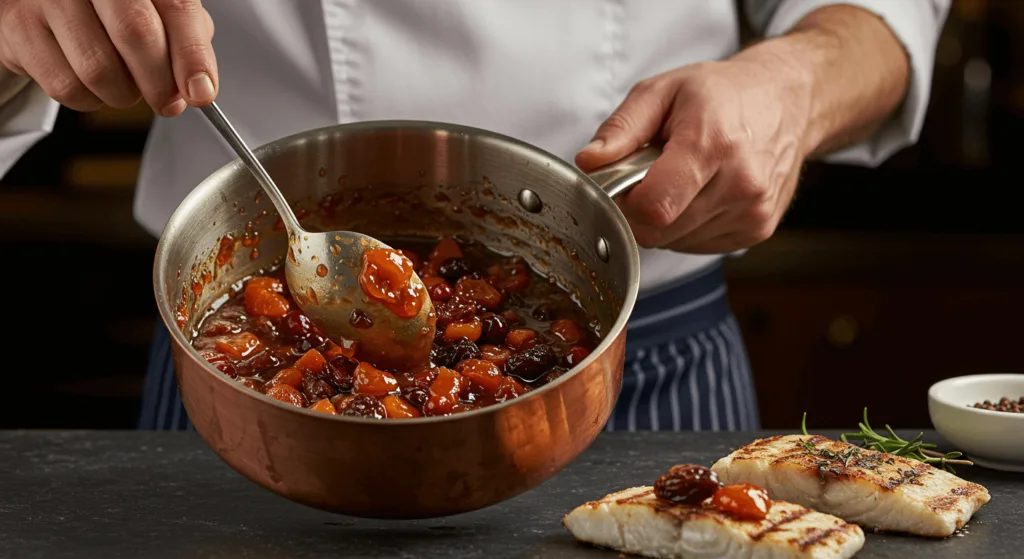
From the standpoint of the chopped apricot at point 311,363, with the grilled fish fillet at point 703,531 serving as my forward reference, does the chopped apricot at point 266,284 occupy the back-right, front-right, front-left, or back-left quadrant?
back-left

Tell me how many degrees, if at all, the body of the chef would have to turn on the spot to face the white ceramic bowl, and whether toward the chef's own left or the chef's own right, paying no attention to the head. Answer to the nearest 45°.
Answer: approximately 45° to the chef's own left

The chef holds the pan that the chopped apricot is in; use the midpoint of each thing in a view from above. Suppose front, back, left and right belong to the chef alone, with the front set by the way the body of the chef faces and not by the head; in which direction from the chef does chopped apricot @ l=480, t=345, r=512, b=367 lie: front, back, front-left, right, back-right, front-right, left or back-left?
front

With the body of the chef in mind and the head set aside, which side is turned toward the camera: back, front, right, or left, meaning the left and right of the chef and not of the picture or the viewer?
front

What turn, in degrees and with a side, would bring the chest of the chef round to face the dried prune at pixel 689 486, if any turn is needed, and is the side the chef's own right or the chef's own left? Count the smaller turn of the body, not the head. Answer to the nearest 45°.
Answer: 0° — they already face it

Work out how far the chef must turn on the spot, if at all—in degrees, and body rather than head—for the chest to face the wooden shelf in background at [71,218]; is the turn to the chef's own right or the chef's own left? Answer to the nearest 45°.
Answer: approximately 135° to the chef's own right

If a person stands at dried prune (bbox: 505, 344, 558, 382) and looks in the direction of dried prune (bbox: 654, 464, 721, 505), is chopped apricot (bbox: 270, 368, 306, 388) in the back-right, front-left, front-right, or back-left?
back-right

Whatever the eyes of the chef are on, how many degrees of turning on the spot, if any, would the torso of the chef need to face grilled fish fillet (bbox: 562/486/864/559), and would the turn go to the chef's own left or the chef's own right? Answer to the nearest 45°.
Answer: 0° — they already face it

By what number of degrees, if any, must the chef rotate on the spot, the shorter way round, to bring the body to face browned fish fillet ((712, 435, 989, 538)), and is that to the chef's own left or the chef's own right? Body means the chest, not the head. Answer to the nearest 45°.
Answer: approximately 45° to the chef's own left
